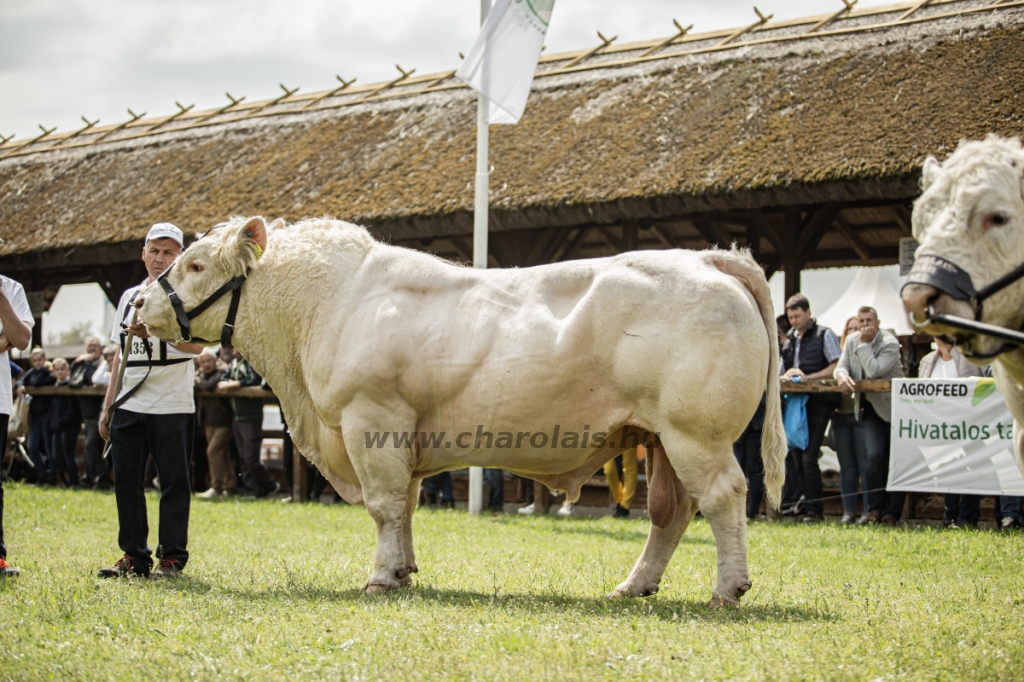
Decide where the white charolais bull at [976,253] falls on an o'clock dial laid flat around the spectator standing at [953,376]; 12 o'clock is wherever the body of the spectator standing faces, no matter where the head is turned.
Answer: The white charolais bull is roughly at 12 o'clock from the spectator standing.

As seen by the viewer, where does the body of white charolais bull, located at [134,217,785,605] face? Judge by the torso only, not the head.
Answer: to the viewer's left

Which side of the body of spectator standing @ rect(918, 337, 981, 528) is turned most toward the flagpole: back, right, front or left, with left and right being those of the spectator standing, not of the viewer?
right

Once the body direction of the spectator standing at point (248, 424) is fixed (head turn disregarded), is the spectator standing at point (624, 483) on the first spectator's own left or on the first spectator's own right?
on the first spectator's own left

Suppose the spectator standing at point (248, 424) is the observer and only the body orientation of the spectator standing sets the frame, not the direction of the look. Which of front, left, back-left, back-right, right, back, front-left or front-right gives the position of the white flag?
left

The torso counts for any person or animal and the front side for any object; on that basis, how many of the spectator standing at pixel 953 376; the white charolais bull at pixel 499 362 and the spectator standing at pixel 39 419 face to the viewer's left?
1

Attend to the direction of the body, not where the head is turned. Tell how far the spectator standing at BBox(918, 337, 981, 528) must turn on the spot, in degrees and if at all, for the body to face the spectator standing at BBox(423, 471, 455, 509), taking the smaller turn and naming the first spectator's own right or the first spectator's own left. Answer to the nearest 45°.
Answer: approximately 90° to the first spectator's own right

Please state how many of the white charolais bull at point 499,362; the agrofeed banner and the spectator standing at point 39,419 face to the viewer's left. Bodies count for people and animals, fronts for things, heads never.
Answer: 1

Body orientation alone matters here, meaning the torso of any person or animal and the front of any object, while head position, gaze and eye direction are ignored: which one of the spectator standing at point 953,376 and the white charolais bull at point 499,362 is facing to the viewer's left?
the white charolais bull

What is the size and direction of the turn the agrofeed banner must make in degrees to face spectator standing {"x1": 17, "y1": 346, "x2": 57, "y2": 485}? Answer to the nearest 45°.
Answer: approximately 90° to its right

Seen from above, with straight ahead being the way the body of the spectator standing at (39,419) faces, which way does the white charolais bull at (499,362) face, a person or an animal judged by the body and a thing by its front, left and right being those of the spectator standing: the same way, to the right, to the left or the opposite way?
to the right

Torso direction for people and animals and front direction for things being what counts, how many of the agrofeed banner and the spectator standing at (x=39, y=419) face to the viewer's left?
0

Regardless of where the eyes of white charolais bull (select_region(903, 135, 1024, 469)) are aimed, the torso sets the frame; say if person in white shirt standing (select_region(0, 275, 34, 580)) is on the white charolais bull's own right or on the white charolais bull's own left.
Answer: on the white charolais bull's own right

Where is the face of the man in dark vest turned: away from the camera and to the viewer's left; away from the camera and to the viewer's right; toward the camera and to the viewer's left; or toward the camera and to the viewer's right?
toward the camera and to the viewer's left

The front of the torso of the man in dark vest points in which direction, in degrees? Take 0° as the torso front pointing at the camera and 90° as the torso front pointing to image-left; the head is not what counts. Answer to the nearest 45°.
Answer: approximately 45°

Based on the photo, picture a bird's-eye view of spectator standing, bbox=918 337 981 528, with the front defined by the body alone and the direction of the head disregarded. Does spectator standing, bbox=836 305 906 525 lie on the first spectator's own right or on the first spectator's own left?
on the first spectator's own right
